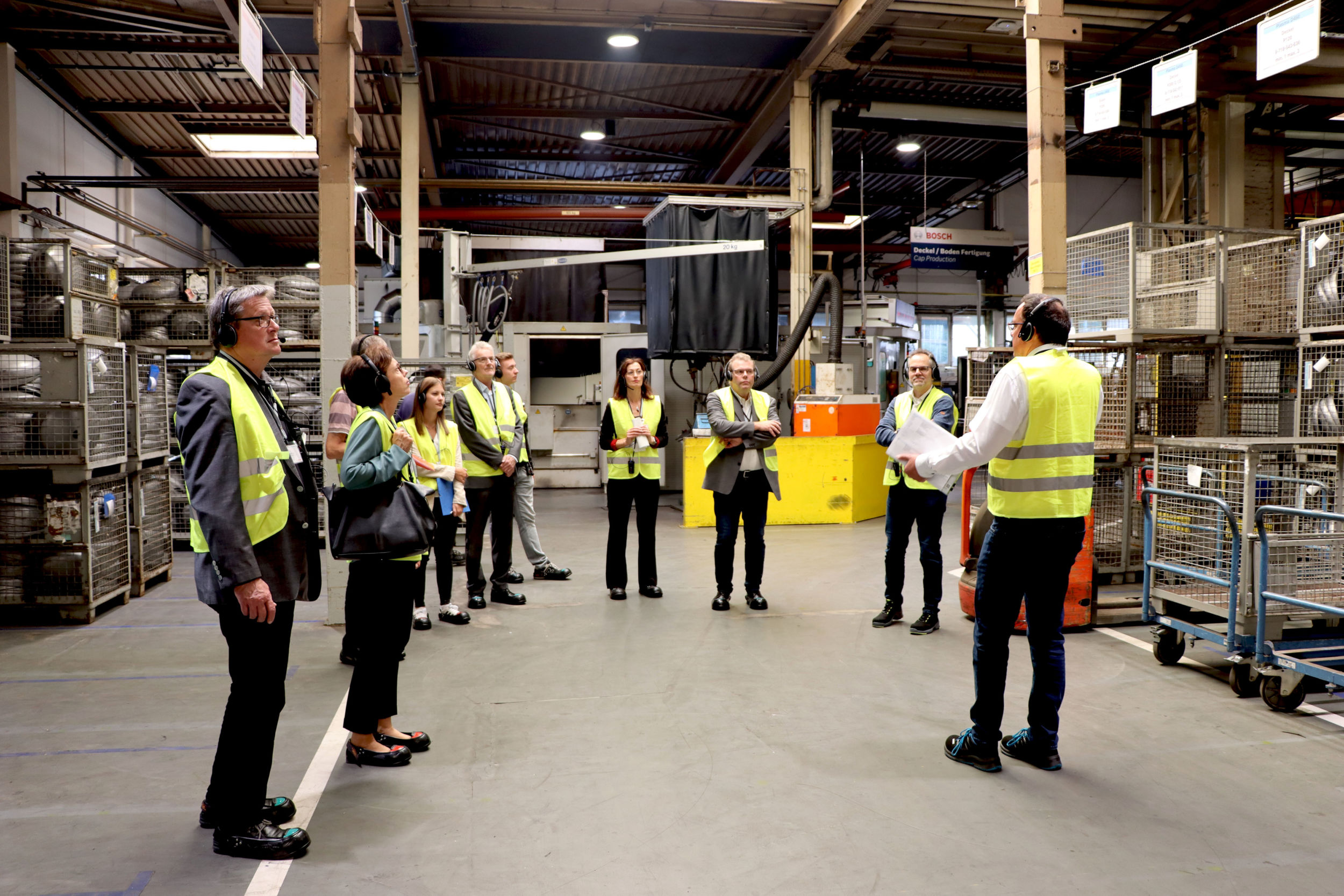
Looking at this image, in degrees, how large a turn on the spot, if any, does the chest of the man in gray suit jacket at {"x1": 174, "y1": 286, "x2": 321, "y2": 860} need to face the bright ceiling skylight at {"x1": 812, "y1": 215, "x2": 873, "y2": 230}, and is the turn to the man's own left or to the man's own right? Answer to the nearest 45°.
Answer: approximately 45° to the man's own left

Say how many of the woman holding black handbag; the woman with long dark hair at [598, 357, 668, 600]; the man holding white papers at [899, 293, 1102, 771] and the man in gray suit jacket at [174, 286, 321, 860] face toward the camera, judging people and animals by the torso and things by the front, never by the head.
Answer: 1

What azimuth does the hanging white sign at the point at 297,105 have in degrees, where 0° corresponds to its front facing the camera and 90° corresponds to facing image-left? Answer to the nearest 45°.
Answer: approximately 315°

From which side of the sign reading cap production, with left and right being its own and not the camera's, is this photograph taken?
front

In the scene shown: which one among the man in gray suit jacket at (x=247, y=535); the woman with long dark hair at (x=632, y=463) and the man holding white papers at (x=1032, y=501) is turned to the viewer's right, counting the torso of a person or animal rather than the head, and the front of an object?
the man in gray suit jacket

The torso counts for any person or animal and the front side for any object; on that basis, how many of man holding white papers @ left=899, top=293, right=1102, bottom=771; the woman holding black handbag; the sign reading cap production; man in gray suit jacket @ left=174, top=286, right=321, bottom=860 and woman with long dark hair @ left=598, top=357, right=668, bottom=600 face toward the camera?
2

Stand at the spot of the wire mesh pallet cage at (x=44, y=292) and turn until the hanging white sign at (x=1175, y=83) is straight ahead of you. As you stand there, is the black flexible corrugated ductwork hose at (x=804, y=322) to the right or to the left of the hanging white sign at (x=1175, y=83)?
left

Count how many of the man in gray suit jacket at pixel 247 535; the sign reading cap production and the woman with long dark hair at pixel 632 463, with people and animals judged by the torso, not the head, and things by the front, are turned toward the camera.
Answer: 2

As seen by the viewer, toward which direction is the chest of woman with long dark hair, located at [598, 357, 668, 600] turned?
toward the camera

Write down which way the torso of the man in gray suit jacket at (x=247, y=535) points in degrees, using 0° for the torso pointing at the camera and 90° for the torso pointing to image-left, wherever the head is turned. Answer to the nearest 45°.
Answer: approximately 270°

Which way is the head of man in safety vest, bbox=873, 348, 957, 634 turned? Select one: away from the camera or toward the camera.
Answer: toward the camera

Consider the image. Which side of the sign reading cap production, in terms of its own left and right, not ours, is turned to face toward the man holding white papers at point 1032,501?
front

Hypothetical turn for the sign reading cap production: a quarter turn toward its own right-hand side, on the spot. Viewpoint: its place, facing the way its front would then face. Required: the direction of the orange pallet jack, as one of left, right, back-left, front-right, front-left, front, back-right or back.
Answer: left

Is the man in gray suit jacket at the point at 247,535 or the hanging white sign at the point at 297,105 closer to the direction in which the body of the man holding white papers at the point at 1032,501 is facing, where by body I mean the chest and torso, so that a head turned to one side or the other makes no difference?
the hanging white sign

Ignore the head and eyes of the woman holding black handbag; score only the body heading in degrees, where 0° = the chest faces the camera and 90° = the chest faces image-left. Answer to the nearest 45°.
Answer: approximately 270°

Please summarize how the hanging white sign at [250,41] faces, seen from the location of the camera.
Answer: facing the viewer and to the right of the viewer

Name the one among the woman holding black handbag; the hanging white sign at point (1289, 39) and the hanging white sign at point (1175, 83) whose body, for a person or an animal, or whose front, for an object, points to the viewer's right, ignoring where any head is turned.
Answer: the woman holding black handbag
